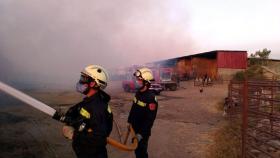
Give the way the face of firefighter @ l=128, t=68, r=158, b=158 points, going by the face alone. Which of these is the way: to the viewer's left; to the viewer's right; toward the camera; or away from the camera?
to the viewer's left

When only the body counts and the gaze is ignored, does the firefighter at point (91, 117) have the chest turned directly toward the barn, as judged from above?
no

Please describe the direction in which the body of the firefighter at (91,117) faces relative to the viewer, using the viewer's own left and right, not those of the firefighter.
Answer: facing to the left of the viewer

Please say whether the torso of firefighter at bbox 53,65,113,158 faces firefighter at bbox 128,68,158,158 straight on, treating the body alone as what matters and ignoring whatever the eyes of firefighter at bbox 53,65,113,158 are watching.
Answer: no

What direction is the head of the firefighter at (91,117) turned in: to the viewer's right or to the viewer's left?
to the viewer's left
